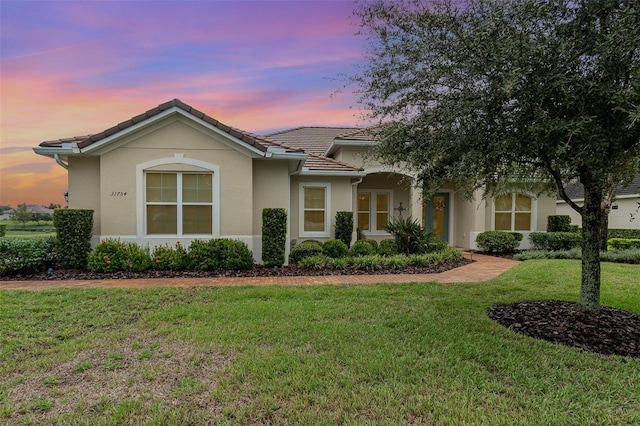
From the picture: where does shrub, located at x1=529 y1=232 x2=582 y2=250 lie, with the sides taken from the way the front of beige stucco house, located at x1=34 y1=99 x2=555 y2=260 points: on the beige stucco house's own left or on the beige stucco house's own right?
on the beige stucco house's own left

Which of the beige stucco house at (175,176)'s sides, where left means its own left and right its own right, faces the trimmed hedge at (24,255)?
right

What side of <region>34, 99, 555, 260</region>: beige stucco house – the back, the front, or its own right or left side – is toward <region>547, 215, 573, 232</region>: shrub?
left

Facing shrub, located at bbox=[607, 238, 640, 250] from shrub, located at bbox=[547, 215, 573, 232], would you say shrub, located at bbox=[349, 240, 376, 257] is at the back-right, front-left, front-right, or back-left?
back-right

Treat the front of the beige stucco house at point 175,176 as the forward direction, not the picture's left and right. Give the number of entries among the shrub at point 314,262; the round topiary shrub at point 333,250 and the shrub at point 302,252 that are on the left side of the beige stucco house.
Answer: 3

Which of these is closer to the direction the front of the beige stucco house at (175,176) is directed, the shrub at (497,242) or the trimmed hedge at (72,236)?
the trimmed hedge

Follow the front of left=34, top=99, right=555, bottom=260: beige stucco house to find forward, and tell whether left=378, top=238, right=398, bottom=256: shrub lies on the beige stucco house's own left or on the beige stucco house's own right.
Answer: on the beige stucco house's own left

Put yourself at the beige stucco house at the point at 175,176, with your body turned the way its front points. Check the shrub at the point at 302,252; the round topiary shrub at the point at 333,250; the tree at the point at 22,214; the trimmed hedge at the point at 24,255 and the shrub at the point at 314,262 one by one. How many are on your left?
3

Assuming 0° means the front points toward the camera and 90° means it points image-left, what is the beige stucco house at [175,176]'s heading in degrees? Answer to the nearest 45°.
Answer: approximately 0°
